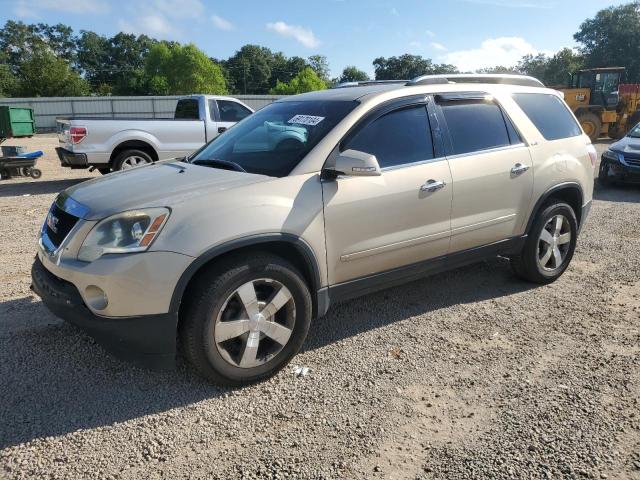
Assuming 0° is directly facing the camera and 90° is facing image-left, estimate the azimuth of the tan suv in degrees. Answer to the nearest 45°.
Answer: approximately 45°

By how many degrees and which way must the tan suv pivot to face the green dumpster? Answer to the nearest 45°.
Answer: approximately 90° to its right

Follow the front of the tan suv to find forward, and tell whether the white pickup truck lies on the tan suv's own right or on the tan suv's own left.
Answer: on the tan suv's own right

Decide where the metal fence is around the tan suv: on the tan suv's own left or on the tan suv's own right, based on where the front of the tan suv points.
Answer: on the tan suv's own right
